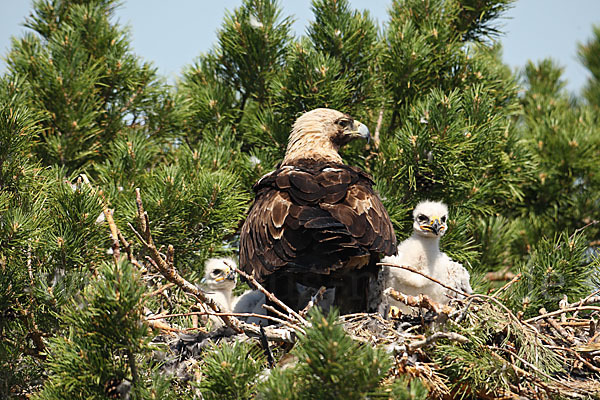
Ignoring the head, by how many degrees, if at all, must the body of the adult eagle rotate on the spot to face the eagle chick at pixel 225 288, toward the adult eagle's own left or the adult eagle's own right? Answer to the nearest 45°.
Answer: approximately 45° to the adult eagle's own left

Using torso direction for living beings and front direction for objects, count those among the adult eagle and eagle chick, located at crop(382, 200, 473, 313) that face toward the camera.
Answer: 1

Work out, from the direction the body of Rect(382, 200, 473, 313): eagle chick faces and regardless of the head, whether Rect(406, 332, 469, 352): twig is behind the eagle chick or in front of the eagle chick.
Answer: in front

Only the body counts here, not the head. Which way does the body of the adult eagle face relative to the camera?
away from the camera

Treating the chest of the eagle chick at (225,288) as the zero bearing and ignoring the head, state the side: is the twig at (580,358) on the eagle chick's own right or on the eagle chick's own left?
on the eagle chick's own left

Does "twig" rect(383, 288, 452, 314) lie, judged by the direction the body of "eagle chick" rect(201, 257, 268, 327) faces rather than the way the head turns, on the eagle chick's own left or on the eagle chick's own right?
on the eagle chick's own left

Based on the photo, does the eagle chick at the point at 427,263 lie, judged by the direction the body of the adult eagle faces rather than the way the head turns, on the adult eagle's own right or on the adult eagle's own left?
on the adult eagle's own right

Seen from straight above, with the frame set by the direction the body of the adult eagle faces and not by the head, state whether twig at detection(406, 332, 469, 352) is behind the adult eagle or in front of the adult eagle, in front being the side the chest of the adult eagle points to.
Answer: behind

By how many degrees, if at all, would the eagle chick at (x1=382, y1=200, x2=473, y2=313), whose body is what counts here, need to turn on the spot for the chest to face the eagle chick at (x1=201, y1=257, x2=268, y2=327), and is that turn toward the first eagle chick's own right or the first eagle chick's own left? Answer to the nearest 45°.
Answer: approximately 90° to the first eagle chick's own right
